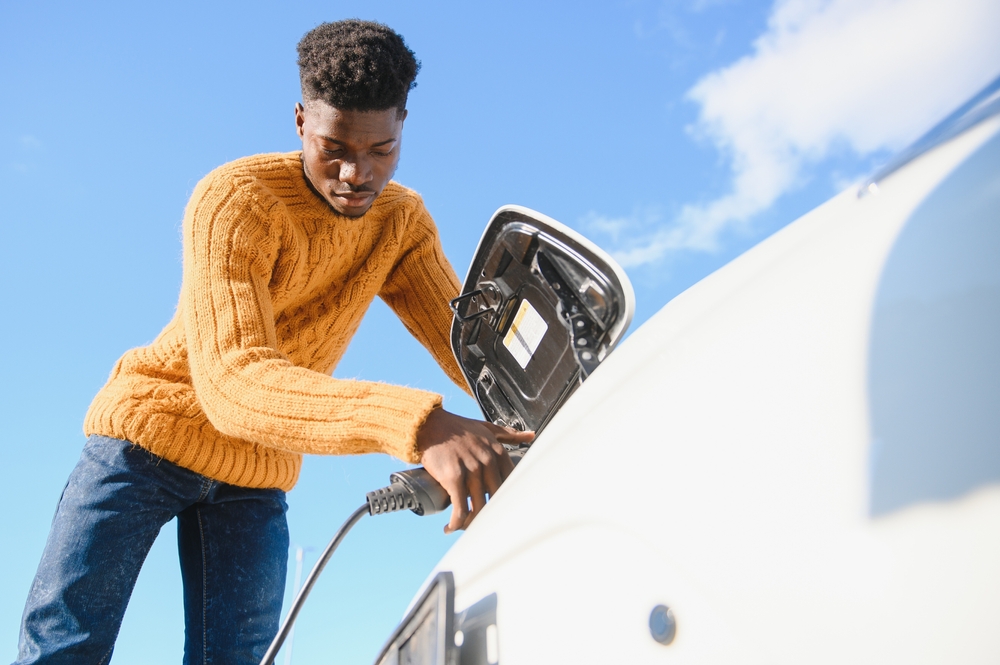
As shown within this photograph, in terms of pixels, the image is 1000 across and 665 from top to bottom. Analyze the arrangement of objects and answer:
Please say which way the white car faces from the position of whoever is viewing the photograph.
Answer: facing the viewer and to the left of the viewer

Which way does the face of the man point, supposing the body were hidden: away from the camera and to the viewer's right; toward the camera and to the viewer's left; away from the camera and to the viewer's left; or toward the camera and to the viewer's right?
toward the camera and to the viewer's right

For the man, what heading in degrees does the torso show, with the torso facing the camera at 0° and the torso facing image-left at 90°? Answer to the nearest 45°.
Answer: approximately 315°

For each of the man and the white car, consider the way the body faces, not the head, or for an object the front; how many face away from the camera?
0
